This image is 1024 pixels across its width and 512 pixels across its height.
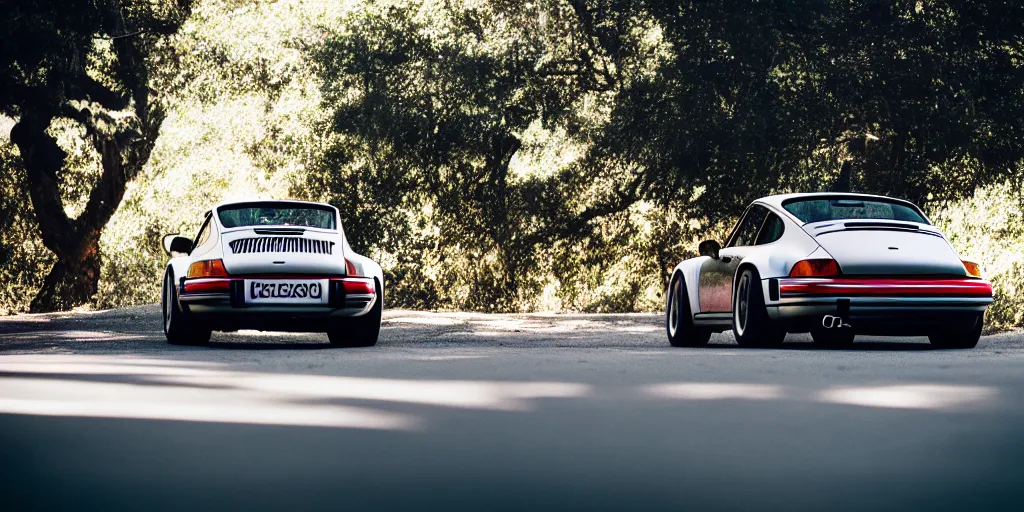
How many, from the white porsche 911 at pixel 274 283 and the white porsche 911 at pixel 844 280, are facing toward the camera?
0

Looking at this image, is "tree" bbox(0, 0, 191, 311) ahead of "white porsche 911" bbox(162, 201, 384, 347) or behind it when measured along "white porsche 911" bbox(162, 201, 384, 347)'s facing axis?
ahead

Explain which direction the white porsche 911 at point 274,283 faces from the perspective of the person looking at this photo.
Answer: facing away from the viewer

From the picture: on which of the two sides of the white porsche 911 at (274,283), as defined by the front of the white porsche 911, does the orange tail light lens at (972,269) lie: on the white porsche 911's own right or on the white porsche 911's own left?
on the white porsche 911's own right

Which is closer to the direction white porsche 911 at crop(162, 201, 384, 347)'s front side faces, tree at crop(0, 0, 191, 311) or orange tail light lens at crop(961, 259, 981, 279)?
the tree

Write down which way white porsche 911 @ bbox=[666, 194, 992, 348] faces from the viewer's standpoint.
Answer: facing away from the viewer and to the left of the viewer

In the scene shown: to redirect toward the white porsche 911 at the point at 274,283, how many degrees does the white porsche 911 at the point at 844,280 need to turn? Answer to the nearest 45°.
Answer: approximately 45° to its left

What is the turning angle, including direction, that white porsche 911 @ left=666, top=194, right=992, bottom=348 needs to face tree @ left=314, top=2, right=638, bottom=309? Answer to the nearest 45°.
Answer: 0° — it already faces it

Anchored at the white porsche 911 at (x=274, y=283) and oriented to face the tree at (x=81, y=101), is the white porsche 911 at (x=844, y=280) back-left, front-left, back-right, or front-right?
back-right
